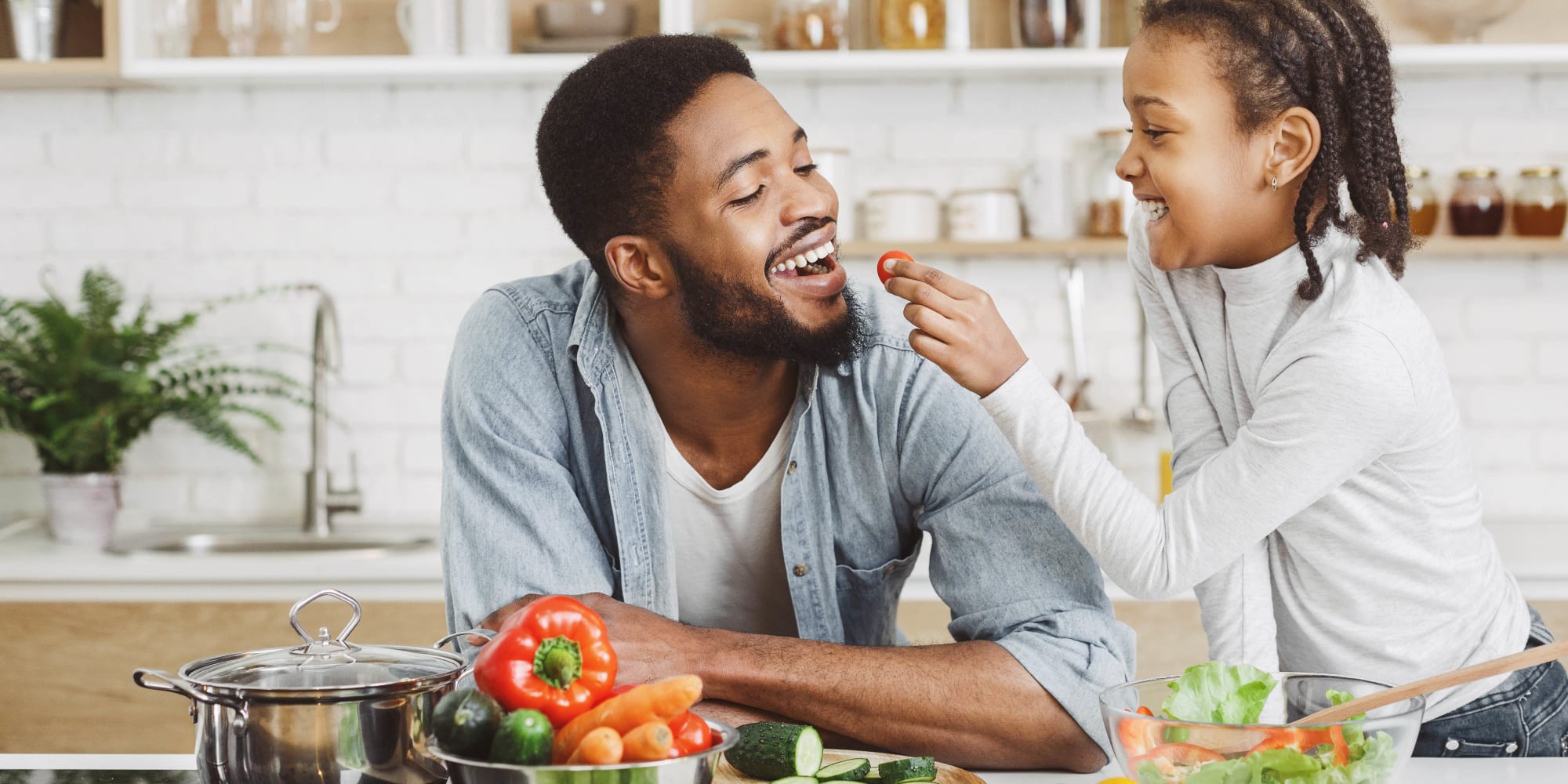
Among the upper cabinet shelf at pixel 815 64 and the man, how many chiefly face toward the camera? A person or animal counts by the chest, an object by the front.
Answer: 2

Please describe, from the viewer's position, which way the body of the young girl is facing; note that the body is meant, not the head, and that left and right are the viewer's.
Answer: facing to the left of the viewer

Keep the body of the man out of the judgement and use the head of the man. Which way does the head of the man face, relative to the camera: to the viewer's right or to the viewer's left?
to the viewer's right

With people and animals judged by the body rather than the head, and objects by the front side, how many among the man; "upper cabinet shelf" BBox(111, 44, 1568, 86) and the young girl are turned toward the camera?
2

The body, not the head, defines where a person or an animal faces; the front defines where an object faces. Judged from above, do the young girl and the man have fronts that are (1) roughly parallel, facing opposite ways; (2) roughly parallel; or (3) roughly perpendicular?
roughly perpendicular

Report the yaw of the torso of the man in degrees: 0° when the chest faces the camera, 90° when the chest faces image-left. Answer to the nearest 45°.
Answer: approximately 0°
